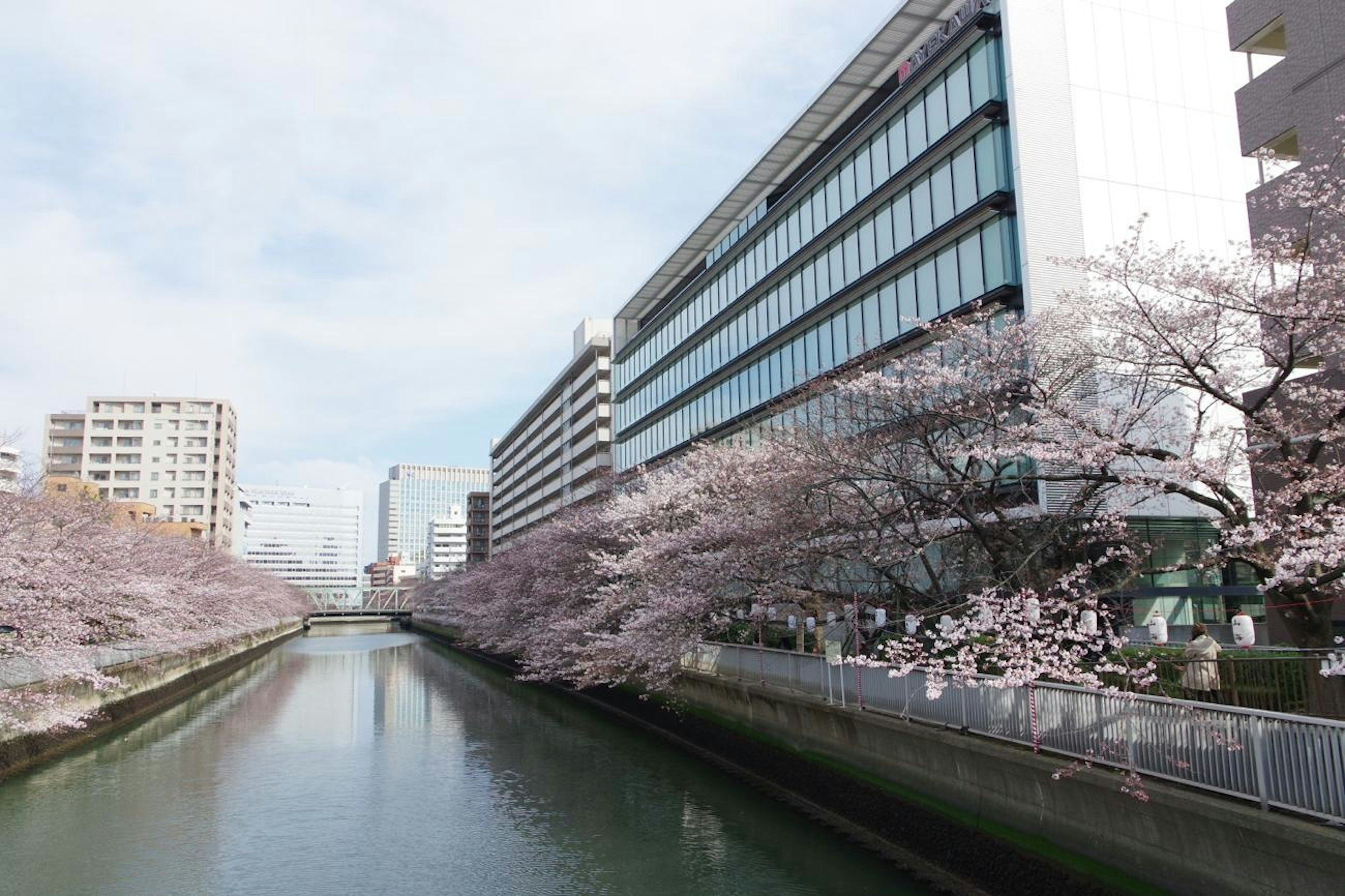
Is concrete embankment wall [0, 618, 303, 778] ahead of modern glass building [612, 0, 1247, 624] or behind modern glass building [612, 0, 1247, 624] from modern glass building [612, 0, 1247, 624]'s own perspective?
ahead

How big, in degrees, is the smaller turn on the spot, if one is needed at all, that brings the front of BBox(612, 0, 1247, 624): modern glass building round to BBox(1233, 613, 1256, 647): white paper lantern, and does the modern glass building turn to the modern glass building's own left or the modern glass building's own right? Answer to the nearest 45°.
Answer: approximately 45° to the modern glass building's own left

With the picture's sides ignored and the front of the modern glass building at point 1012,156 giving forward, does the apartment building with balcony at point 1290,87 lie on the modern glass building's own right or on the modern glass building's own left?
on the modern glass building's own left

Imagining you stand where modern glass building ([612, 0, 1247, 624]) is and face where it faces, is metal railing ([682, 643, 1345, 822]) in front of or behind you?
in front

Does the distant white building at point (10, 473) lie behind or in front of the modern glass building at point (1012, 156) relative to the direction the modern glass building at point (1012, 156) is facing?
in front

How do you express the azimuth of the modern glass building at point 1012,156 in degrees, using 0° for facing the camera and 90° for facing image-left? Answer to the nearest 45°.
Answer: approximately 45°

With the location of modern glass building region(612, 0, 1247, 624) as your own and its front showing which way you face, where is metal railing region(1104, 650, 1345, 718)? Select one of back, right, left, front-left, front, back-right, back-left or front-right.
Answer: front-left

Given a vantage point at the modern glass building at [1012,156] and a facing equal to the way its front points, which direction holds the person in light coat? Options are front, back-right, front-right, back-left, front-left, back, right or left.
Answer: front-left
